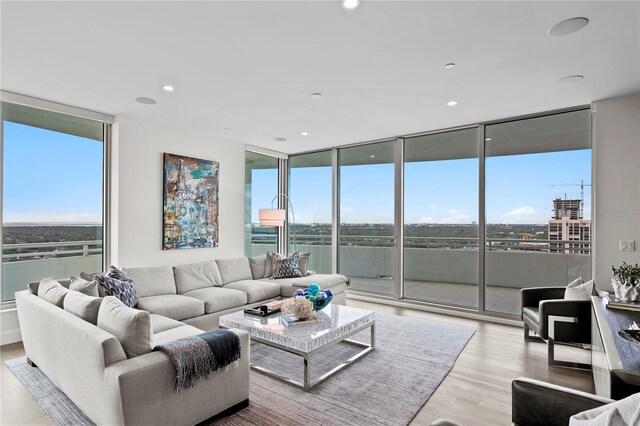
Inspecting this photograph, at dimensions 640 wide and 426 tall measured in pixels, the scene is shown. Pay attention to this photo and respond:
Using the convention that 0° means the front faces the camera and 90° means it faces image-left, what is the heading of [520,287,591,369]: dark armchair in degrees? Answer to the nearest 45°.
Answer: approximately 90°

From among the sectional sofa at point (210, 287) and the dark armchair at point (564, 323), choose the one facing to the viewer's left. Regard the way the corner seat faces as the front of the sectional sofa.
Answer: the dark armchair

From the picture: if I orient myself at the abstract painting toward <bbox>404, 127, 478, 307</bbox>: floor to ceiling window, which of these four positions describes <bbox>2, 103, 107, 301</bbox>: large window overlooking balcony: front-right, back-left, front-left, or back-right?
back-right

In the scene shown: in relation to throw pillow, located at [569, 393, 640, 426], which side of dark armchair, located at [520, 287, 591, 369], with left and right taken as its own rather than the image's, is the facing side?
left
